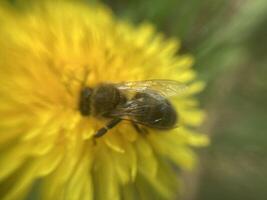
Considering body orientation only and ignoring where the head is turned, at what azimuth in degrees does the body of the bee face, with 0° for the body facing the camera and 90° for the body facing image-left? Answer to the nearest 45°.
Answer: approximately 90°
